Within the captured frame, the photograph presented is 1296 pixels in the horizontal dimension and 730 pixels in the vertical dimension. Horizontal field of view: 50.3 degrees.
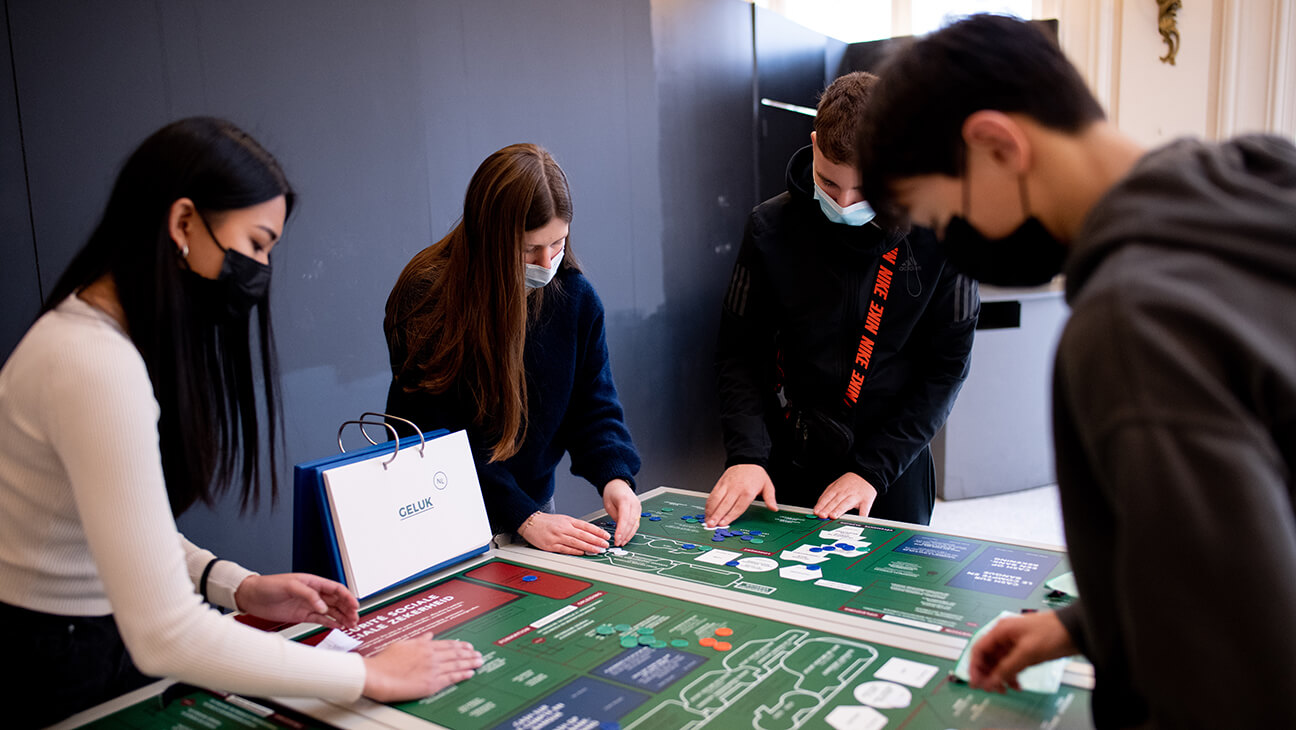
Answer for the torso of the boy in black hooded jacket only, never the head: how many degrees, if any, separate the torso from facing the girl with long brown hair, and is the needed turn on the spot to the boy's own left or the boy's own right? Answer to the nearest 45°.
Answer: approximately 45° to the boy's own right

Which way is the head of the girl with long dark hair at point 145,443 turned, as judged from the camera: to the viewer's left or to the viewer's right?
to the viewer's right

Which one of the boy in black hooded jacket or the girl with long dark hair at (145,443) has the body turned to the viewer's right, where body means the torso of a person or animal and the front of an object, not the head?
the girl with long dark hair

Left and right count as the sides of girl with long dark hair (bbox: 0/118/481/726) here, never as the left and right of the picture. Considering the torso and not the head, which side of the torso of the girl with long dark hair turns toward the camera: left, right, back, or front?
right

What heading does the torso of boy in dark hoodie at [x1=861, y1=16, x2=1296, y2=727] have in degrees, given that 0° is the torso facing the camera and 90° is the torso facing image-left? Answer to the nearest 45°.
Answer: approximately 90°

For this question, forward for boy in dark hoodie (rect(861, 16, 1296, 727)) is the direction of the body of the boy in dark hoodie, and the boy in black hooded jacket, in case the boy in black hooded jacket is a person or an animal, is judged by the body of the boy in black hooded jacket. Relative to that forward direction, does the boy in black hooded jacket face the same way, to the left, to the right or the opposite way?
to the left

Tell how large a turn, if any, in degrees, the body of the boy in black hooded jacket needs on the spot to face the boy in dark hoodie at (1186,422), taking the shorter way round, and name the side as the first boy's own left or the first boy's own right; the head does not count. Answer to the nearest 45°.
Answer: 0° — they already face them

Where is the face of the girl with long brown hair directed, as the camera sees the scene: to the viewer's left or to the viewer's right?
to the viewer's right

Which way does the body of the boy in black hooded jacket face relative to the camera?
toward the camera

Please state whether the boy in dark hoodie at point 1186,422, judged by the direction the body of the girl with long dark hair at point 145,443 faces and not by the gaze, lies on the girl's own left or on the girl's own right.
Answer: on the girl's own right

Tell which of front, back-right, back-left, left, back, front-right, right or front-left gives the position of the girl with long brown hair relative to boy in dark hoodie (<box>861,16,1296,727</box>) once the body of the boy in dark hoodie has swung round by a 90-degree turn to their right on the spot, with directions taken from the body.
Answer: front-left

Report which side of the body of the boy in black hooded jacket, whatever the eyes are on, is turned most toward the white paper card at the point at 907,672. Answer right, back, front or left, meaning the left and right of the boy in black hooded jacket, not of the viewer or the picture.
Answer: front
